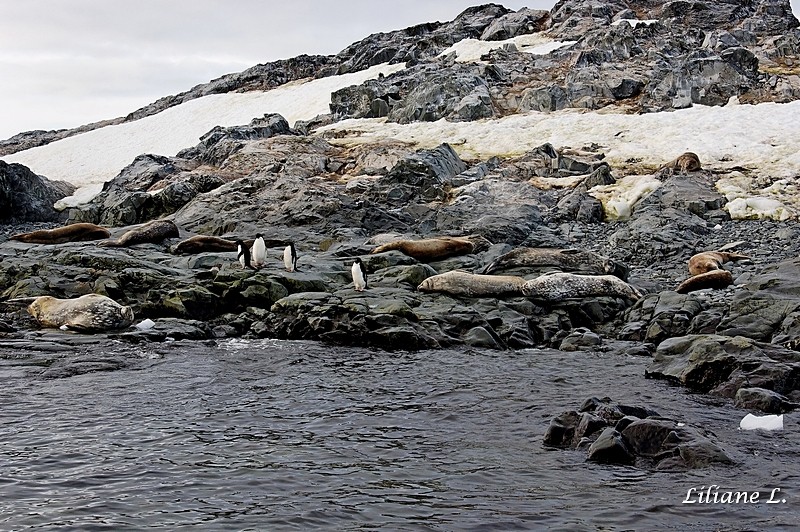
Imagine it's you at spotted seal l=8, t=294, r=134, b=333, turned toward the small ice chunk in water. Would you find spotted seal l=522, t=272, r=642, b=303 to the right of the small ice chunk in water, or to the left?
left

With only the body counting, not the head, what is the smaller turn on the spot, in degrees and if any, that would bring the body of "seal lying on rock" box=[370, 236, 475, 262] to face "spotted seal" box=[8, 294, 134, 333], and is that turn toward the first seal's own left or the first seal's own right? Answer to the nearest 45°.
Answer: approximately 135° to the first seal's own right

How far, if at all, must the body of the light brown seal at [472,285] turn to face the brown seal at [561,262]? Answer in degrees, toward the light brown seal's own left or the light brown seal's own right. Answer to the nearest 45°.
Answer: approximately 135° to the light brown seal's own right

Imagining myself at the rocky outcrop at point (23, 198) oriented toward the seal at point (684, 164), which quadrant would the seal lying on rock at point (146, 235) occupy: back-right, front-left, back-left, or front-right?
front-right

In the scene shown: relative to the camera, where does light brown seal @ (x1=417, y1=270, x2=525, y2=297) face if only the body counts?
to the viewer's left

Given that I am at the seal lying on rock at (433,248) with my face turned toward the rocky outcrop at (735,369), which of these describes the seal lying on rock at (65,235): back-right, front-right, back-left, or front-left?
back-right

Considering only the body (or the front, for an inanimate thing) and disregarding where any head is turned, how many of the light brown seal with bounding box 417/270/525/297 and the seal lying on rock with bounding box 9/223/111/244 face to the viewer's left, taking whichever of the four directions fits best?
1

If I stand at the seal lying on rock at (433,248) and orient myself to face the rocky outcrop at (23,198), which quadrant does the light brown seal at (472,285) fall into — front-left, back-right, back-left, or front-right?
back-left
